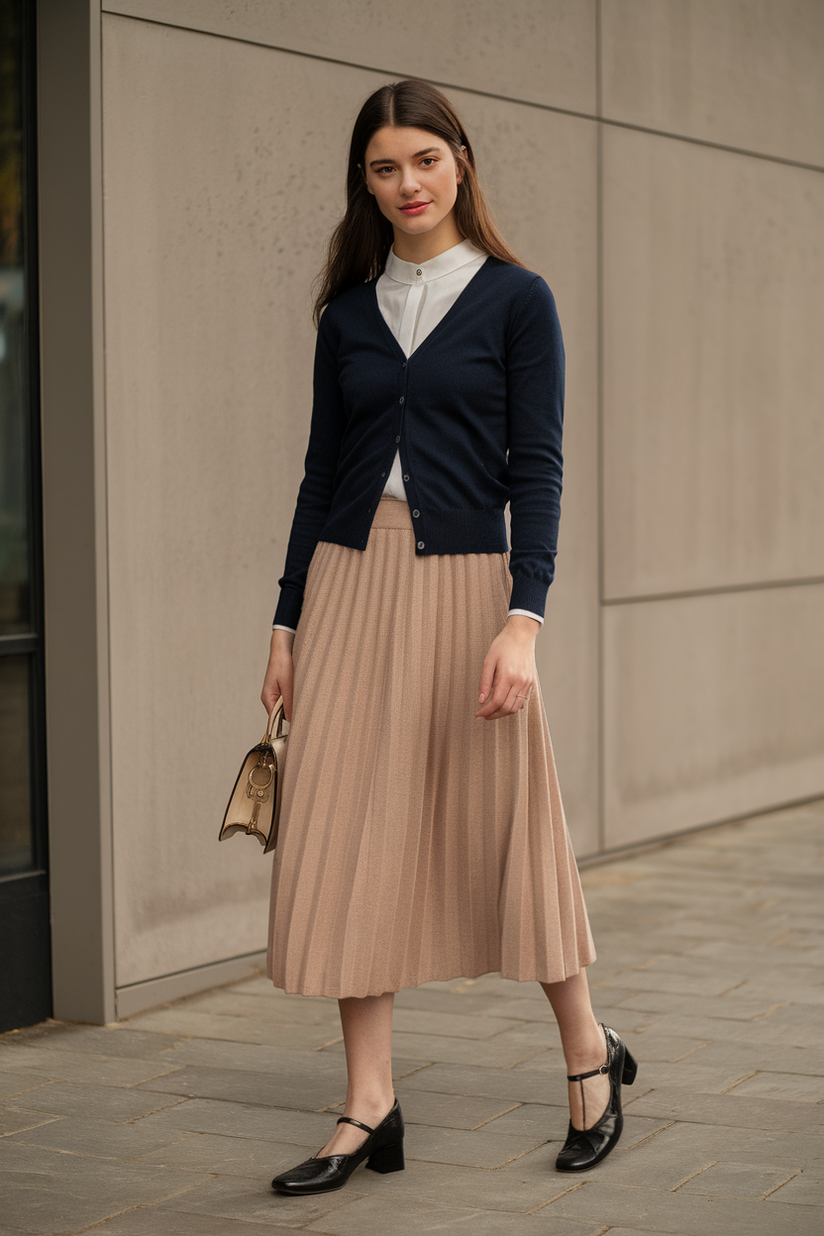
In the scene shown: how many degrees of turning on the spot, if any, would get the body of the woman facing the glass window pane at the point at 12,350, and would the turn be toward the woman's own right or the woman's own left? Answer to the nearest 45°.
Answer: approximately 90° to the woman's own right

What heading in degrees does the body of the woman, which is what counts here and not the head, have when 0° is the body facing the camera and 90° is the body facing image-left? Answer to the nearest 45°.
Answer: approximately 45°

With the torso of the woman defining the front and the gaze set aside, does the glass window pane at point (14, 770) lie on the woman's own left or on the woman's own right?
on the woman's own right
